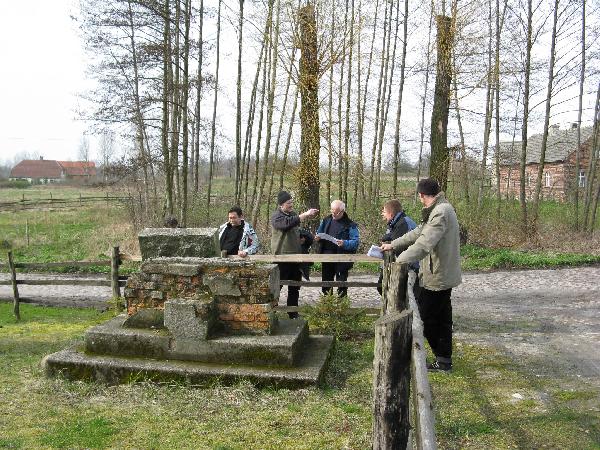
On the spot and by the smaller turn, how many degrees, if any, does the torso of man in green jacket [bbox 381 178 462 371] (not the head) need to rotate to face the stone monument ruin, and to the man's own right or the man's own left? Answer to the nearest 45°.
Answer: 0° — they already face it

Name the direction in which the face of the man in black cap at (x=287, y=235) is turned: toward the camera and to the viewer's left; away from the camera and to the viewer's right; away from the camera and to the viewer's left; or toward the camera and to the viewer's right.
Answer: toward the camera and to the viewer's right

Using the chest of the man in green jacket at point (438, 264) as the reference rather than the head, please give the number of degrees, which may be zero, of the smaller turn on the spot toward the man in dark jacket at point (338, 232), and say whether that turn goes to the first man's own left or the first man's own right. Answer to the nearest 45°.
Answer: approximately 45° to the first man's own right

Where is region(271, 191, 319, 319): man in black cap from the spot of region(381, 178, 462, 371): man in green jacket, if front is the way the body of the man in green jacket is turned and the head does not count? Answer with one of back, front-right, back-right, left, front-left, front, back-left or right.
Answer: front-right

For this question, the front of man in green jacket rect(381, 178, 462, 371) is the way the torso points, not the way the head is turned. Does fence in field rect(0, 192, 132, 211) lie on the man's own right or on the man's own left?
on the man's own right

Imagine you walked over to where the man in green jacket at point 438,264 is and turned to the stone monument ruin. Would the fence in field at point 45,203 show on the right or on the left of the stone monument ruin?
right

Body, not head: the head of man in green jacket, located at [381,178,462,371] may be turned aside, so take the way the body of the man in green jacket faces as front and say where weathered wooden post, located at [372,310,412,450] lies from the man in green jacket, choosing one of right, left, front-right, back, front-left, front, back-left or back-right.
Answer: left

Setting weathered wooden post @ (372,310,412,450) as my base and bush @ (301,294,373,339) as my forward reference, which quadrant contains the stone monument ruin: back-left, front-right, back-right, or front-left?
front-left

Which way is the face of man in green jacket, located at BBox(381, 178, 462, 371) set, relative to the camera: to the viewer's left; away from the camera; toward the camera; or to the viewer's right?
to the viewer's left

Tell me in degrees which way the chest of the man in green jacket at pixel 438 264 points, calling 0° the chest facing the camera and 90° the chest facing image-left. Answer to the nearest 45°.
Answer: approximately 90°
